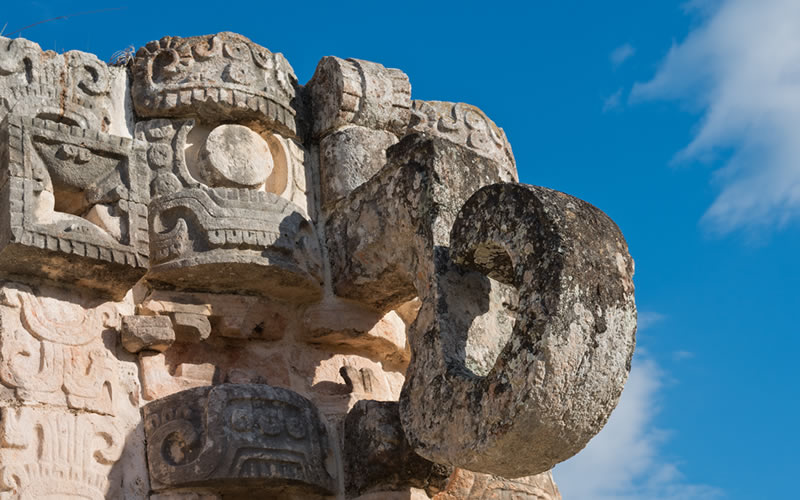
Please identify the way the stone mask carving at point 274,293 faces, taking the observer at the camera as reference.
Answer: facing the viewer and to the right of the viewer
